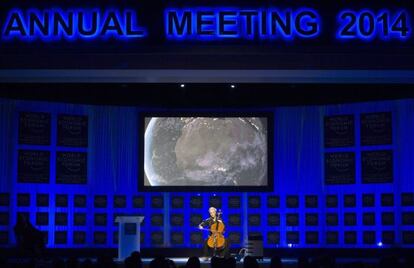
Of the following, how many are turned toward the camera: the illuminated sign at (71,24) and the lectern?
2

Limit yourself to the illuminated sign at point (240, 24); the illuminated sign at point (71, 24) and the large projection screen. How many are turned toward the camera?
3

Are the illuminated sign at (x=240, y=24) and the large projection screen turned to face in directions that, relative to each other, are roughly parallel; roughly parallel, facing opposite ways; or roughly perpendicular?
roughly parallel

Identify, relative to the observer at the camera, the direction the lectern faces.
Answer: facing the viewer

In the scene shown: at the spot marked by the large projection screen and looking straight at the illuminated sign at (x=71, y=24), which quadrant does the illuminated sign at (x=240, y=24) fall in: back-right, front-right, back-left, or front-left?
front-left

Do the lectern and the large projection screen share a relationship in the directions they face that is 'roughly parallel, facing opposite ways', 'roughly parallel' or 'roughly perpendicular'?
roughly parallel

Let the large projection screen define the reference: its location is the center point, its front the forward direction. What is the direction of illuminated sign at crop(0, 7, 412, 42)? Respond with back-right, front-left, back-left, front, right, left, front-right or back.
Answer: front

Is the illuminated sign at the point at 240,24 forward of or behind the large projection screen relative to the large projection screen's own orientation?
forward

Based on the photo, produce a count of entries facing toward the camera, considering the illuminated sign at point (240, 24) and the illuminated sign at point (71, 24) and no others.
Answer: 2

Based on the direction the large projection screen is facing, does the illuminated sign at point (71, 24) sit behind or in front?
in front

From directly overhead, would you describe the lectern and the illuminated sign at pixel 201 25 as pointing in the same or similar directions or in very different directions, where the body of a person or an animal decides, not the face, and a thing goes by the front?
same or similar directions

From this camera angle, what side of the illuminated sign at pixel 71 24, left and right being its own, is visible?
front

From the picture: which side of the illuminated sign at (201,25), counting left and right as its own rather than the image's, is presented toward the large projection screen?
back

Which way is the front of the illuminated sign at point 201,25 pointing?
toward the camera

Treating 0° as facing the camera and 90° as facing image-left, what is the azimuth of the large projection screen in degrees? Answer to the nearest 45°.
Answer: approximately 0°
